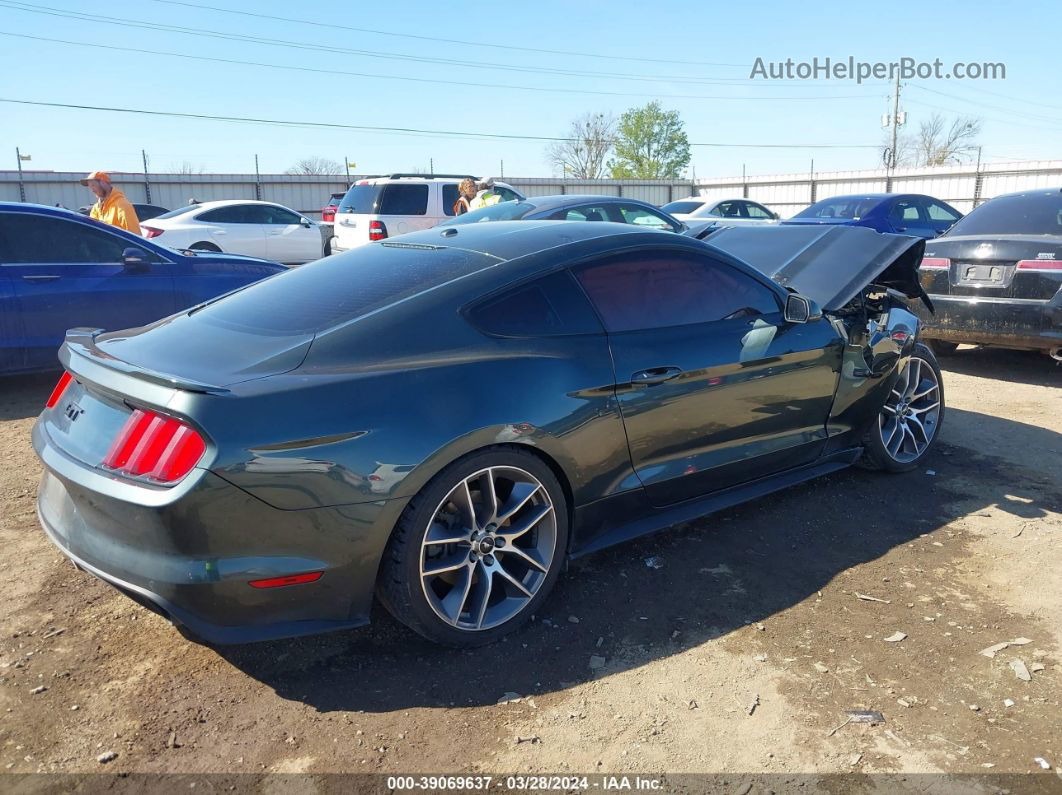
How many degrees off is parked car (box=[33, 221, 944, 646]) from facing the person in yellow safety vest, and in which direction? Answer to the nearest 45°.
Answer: approximately 45° to its left

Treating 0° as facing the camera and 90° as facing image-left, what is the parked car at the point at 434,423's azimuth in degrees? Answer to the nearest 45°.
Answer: approximately 225°

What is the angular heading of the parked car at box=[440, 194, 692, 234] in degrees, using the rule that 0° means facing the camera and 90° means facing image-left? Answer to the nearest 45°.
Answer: approximately 225°

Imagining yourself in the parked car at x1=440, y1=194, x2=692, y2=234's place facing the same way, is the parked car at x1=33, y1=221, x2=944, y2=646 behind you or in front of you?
behind

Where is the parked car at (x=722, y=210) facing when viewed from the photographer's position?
facing away from the viewer and to the right of the viewer

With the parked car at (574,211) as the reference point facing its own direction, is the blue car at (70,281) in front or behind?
behind

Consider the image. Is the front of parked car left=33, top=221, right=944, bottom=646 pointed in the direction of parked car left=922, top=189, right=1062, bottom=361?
yes

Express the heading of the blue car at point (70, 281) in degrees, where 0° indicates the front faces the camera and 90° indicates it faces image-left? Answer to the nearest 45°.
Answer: approximately 270°

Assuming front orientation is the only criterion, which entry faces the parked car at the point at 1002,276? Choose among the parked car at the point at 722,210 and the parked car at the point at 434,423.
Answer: the parked car at the point at 434,423

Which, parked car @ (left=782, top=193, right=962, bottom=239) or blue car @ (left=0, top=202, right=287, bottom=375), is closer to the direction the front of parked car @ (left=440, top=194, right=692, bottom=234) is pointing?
the parked car

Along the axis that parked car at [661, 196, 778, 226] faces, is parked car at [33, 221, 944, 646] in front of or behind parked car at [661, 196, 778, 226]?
behind
